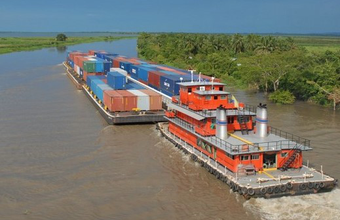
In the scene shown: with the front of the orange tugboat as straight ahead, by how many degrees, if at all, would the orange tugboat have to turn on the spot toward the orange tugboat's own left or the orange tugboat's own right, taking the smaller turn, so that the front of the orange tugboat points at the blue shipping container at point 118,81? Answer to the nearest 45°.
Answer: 0° — it already faces it

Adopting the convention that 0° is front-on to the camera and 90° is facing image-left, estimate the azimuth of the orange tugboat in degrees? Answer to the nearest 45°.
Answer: approximately 135°

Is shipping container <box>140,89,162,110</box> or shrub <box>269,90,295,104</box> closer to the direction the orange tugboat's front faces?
the shipping container

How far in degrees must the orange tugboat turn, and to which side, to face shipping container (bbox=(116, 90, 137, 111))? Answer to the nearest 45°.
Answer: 0° — it already faces it

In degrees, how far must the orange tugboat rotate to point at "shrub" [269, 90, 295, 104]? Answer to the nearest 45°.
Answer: approximately 45° to its right

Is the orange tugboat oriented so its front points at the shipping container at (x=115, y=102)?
yes

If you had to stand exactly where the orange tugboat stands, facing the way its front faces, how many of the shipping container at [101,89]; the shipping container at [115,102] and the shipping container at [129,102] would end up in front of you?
3

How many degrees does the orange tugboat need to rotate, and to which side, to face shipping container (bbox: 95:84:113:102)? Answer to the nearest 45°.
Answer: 0° — it already faces it

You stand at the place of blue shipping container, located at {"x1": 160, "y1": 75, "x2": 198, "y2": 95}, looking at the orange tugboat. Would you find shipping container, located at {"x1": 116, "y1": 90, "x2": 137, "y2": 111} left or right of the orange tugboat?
right
